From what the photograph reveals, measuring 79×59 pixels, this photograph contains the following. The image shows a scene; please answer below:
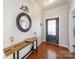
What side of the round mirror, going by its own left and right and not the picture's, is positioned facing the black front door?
left

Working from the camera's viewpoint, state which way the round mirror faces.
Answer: facing the viewer and to the right of the viewer
